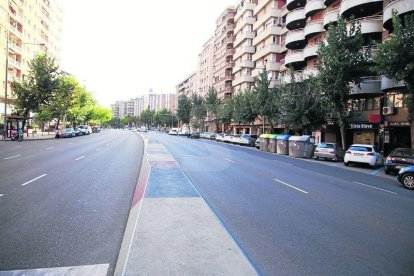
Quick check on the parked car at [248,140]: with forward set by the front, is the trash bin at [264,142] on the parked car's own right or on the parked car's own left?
on the parked car's own right

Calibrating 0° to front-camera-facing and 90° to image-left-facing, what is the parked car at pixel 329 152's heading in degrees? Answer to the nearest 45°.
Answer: approximately 225°

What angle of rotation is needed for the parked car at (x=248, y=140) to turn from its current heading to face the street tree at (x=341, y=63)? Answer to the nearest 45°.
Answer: approximately 135° to its right

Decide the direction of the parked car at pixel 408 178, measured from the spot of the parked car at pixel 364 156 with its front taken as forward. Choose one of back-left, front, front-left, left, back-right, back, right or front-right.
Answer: back-right

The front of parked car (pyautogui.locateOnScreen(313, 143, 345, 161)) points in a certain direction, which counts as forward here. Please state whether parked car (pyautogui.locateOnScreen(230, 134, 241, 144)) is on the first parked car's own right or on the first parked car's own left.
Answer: on the first parked car's own left

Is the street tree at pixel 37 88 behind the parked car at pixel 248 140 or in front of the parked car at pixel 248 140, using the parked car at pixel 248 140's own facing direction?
behind

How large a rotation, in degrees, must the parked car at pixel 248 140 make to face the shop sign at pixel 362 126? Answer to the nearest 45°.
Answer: approximately 90° to its right

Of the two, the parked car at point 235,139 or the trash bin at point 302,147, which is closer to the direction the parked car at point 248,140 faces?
the parked car
